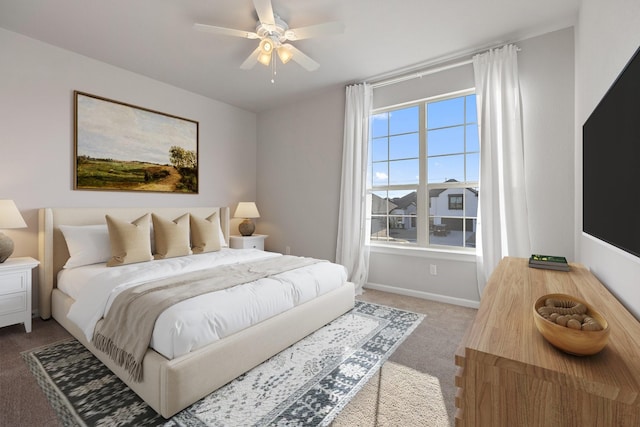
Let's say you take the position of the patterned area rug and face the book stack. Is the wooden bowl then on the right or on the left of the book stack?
right

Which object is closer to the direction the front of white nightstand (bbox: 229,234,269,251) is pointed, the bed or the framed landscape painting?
the bed

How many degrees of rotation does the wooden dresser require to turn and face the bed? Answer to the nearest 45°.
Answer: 0° — it already faces it

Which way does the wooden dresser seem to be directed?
to the viewer's left

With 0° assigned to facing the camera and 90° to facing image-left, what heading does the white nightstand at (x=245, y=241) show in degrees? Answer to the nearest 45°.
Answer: approximately 315°

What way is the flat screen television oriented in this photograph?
to the viewer's left

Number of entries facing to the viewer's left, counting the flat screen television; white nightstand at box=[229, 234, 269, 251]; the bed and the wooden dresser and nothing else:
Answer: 2

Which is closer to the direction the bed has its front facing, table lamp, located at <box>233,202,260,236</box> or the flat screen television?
the flat screen television

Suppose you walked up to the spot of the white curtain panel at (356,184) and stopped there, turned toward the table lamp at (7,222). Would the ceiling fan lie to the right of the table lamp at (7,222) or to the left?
left
